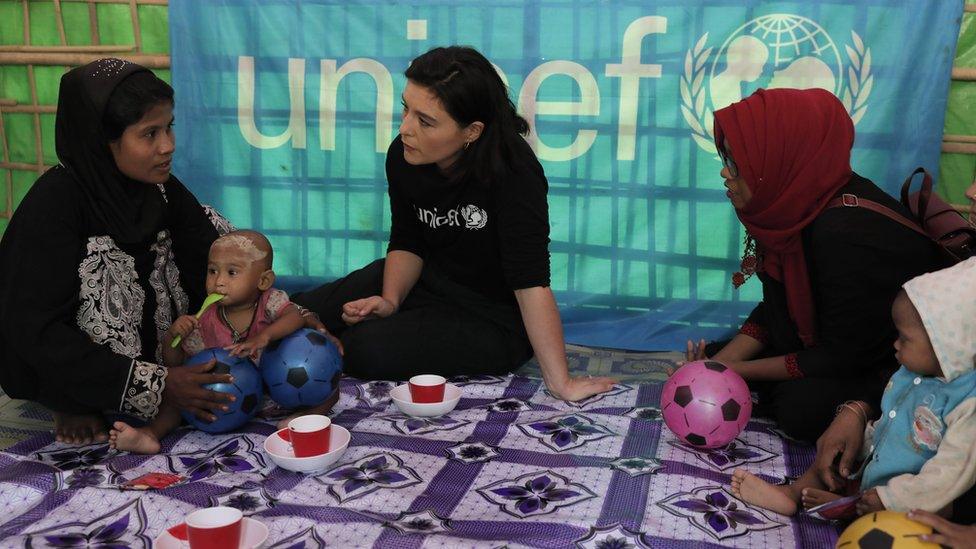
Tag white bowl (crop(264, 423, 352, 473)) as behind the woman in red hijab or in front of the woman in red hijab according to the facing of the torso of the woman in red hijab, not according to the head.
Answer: in front

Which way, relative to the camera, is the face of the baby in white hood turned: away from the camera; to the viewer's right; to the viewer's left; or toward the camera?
to the viewer's left

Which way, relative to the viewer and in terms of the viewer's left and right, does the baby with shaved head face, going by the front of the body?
facing the viewer and to the left of the viewer

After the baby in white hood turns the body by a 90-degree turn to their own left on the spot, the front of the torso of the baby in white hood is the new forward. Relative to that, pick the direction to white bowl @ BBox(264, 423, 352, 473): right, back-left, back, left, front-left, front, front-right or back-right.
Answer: right

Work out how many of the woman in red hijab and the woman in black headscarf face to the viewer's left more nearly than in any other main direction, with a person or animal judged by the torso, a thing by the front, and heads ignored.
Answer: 1

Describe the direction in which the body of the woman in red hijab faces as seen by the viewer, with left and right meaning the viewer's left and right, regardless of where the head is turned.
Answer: facing to the left of the viewer

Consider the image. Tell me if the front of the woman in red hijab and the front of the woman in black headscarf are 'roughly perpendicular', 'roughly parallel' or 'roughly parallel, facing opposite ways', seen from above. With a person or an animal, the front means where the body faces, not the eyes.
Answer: roughly parallel, facing opposite ways

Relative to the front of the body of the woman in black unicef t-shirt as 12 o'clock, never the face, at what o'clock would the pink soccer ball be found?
The pink soccer ball is roughly at 9 o'clock from the woman in black unicef t-shirt.

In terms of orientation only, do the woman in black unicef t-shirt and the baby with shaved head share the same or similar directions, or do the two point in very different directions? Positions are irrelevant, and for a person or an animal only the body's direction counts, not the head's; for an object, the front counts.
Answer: same or similar directions

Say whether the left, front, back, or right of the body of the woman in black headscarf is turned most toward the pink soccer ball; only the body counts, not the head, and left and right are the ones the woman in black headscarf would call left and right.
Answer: front

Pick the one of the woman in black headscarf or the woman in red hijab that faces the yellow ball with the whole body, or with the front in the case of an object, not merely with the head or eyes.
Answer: the woman in black headscarf

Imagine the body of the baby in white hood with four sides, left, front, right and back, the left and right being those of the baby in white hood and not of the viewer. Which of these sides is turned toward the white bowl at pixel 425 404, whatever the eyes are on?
front

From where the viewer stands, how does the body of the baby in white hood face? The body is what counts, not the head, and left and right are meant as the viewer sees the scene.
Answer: facing to the left of the viewer
